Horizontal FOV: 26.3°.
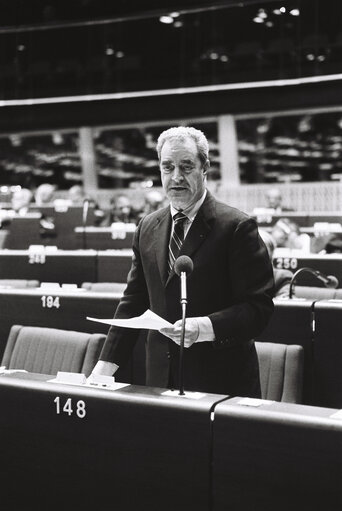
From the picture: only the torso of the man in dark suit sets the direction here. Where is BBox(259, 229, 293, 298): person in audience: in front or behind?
behind

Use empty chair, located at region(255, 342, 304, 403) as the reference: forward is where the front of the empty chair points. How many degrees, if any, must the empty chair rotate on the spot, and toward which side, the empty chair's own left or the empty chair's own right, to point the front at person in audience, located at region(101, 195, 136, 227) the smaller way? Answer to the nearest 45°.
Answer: approximately 135° to the empty chair's own right

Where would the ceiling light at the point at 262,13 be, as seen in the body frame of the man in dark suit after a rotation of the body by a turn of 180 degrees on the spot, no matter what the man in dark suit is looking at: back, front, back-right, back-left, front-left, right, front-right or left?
front-left

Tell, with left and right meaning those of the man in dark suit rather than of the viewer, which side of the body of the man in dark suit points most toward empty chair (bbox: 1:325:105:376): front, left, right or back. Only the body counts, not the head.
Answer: right

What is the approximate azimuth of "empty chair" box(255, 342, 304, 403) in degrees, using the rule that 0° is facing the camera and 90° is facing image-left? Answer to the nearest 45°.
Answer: approximately 45°

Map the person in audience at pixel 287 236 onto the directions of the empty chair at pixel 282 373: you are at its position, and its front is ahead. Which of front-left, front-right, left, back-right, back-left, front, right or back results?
back-right

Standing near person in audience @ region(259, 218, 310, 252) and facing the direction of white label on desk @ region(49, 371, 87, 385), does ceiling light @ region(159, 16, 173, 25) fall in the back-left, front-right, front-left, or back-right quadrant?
back-right

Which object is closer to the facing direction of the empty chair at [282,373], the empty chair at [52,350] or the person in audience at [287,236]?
the empty chair

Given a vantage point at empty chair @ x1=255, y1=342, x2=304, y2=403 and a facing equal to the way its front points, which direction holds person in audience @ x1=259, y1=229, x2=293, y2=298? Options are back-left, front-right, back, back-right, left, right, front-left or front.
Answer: back-right

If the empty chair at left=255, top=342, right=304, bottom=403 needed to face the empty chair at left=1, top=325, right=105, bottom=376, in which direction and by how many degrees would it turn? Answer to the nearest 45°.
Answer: approximately 45° to its right

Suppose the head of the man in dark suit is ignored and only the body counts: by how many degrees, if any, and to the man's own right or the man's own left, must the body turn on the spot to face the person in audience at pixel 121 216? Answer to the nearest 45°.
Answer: approximately 135° to the man's own right

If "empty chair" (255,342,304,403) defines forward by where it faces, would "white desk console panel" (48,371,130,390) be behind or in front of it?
in front

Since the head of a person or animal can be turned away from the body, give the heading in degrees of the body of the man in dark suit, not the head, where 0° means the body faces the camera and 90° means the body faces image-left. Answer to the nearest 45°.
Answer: approximately 45°

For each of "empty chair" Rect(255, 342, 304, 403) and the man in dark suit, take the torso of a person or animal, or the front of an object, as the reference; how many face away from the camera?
0
